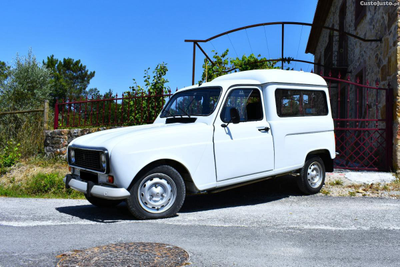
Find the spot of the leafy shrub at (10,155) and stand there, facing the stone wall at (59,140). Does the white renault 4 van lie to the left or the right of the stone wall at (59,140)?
right

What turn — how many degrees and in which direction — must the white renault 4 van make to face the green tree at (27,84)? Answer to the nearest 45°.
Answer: approximately 90° to its right

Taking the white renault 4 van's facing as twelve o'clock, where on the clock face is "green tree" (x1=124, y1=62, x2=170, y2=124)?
The green tree is roughly at 4 o'clock from the white renault 4 van.

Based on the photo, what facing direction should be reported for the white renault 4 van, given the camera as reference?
facing the viewer and to the left of the viewer

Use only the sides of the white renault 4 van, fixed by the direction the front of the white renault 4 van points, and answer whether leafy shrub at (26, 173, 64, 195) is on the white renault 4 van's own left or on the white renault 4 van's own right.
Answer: on the white renault 4 van's own right

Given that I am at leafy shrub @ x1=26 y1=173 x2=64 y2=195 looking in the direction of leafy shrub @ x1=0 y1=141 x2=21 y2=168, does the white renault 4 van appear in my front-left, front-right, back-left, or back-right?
back-right

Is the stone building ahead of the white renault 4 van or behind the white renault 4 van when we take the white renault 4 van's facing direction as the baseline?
behind

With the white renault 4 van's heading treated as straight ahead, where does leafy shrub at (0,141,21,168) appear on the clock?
The leafy shrub is roughly at 3 o'clock from the white renault 4 van.

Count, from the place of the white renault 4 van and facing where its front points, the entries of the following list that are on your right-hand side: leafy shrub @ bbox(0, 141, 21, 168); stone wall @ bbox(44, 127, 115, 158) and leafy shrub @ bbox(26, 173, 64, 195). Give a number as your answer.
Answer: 3

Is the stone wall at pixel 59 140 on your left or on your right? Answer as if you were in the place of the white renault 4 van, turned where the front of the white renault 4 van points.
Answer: on your right

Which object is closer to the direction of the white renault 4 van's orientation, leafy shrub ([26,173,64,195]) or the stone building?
the leafy shrub

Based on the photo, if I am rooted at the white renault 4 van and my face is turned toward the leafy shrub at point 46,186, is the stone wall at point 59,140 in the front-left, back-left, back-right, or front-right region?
front-right

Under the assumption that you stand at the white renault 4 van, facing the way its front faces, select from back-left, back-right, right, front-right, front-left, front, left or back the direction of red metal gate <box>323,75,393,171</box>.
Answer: back

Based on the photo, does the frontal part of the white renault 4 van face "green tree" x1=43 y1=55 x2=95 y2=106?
no
